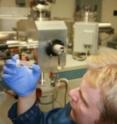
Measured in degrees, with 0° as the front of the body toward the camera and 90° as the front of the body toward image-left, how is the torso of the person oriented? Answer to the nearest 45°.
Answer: approximately 90°
